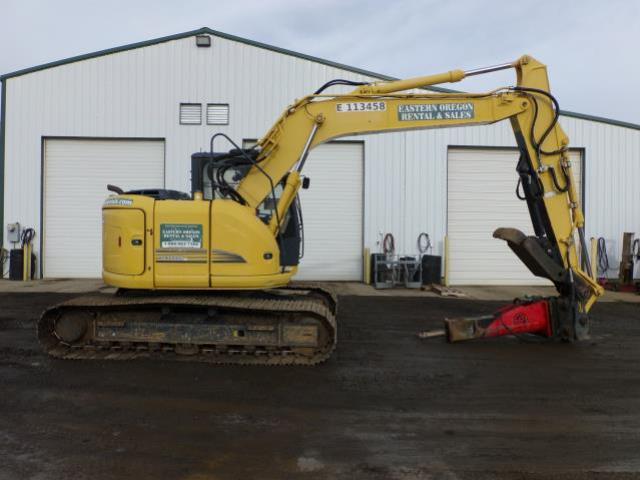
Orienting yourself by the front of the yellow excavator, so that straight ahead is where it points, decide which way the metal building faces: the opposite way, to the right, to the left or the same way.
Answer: to the right

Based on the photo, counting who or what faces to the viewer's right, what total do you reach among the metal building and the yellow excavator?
1

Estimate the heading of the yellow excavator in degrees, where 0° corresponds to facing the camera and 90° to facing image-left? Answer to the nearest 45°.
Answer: approximately 270°

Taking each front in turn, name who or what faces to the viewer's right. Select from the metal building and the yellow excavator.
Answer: the yellow excavator

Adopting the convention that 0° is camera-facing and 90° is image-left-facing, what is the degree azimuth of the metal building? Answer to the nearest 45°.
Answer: approximately 0°

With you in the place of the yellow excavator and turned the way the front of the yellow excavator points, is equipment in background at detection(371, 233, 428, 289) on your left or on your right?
on your left

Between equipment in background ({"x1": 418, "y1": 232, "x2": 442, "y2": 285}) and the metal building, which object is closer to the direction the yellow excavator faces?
the equipment in background

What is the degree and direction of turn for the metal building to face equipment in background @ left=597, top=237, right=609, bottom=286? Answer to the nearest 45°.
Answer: approximately 90° to its left

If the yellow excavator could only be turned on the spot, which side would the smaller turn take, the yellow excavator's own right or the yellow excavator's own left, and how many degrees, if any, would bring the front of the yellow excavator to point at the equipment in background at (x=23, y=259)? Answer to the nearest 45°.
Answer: approximately 135° to the yellow excavator's own left

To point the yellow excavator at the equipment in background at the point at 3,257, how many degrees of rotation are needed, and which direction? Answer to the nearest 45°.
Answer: approximately 135° to its left

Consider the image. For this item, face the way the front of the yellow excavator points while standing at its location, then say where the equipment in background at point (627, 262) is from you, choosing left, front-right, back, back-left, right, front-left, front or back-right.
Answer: front-left

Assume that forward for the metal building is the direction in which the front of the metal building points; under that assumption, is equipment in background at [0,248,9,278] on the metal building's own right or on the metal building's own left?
on the metal building's own right

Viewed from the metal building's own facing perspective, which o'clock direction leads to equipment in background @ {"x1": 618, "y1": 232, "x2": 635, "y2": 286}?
The equipment in background is roughly at 9 o'clock from the metal building.
